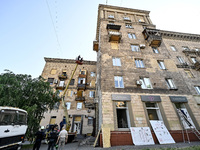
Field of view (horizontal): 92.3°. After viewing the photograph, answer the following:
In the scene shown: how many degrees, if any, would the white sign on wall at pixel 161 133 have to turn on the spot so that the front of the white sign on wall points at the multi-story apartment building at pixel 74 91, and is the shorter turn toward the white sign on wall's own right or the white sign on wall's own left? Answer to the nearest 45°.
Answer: approximately 90° to the white sign on wall's own right

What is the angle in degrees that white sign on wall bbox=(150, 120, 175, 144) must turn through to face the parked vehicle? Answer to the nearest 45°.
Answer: approximately 45° to its right

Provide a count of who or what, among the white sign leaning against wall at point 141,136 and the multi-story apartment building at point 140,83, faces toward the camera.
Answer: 2

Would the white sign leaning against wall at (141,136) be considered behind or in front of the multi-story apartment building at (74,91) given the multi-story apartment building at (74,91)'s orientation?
in front

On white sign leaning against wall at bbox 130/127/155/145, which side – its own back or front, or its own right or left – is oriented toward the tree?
right

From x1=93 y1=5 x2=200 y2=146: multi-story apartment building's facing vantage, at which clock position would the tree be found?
The tree is roughly at 2 o'clock from the multi-story apartment building.

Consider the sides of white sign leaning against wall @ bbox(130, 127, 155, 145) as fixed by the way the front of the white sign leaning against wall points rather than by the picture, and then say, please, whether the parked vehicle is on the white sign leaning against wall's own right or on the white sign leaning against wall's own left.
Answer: on the white sign leaning against wall's own right

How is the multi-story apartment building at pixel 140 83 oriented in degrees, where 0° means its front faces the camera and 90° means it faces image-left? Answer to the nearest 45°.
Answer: approximately 0°

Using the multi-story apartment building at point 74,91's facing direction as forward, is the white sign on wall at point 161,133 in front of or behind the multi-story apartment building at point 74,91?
in front
